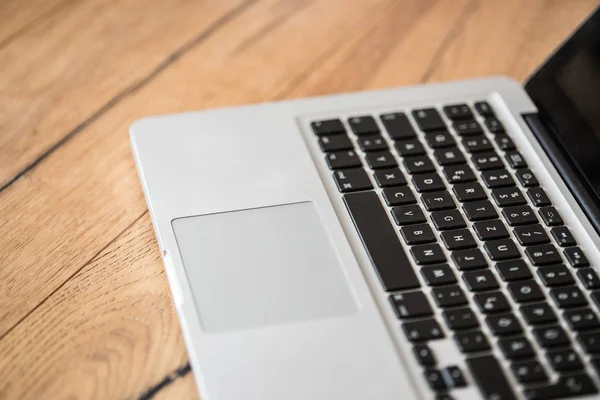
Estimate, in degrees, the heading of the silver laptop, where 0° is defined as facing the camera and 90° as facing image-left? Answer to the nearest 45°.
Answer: approximately 90°
